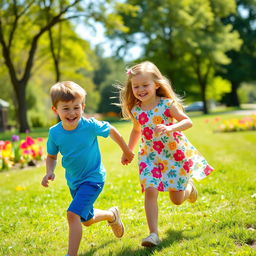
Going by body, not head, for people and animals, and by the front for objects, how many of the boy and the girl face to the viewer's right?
0

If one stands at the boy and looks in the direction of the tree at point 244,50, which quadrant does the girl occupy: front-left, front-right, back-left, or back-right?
front-right

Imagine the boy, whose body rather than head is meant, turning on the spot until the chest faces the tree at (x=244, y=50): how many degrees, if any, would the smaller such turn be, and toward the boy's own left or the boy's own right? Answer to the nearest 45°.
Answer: approximately 180°

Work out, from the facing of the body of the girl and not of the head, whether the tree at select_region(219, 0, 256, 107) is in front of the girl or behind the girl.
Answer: behind

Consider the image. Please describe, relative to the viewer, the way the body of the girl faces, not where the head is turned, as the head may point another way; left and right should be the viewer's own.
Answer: facing the viewer and to the left of the viewer

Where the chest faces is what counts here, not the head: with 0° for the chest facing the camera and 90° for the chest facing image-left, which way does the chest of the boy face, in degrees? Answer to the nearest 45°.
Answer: approximately 45°

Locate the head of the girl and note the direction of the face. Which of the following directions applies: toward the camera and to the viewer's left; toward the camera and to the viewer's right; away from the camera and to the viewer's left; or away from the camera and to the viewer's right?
toward the camera and to the viewer's left

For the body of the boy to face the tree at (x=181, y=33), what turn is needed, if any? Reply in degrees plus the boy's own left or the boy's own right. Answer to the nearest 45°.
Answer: approximately 135° to the boy's own right

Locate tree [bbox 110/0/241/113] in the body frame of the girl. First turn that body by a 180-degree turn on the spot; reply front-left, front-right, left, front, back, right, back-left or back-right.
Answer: front-left

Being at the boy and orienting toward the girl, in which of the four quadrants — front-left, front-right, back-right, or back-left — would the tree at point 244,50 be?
front-left

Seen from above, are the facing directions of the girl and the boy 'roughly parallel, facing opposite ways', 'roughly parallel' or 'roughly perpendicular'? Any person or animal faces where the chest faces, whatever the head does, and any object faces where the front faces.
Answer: roughly parallel
